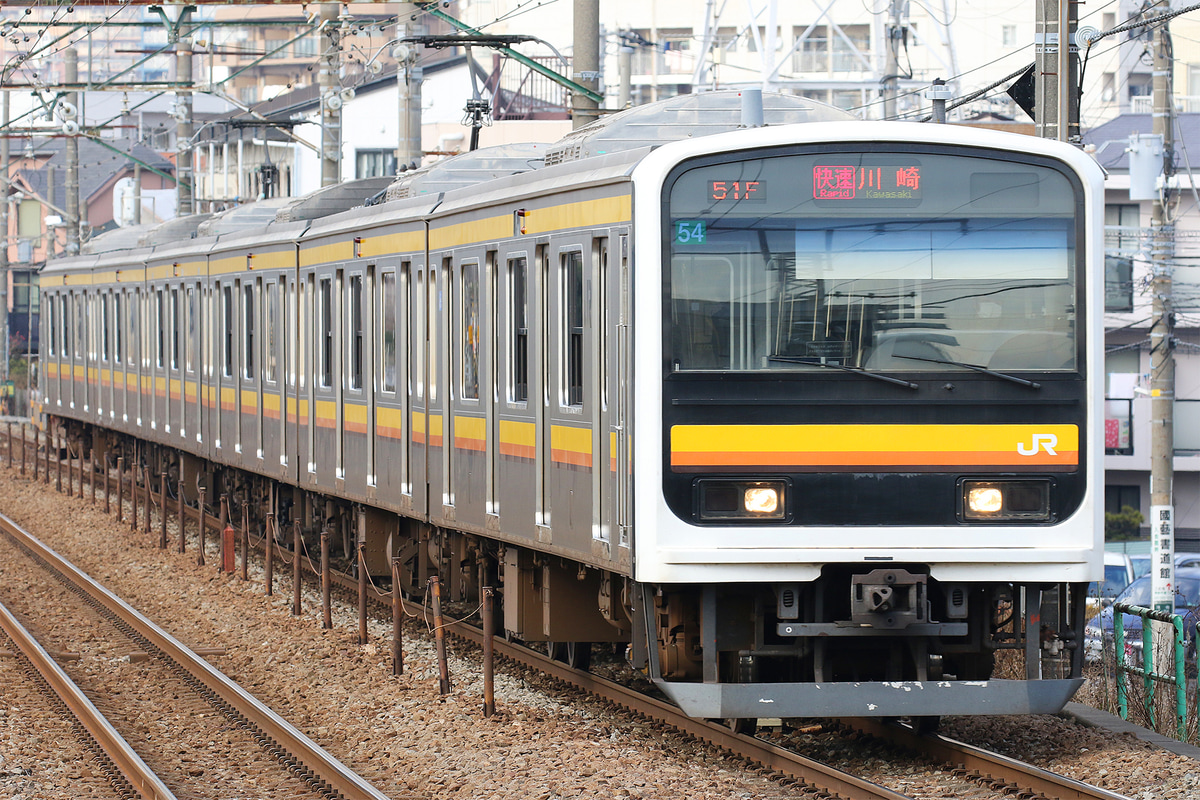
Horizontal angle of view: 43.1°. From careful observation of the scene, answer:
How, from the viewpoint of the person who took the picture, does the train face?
facing the viewer

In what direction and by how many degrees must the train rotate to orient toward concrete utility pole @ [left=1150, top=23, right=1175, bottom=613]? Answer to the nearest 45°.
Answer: approximately 135° to its left

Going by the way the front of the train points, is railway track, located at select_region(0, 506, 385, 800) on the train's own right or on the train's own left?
on the train's own right

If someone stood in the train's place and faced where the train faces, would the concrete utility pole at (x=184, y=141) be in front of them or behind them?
behind

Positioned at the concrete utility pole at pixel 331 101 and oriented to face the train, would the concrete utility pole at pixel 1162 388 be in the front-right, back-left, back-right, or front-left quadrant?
front-left
